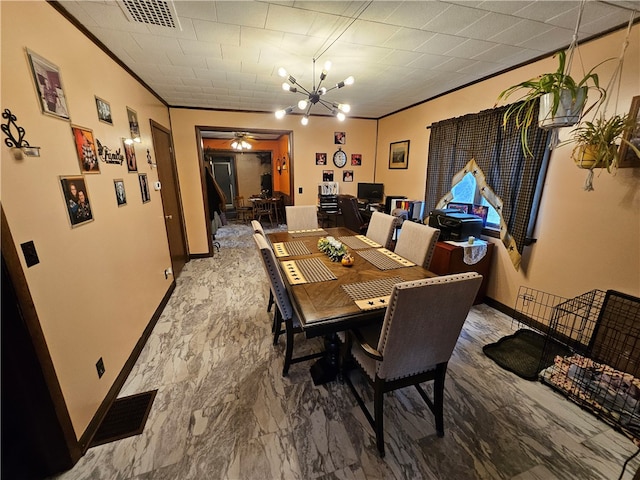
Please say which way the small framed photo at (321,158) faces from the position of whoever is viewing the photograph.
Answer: facing the viewer

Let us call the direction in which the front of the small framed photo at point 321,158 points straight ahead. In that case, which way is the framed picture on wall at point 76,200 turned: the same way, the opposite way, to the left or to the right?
to the left

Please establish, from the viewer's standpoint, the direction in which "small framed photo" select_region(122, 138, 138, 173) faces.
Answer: facing the viewer and to the right of the viewer

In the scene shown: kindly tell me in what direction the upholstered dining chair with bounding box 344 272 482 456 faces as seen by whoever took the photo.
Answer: facing away from the viewer and to the left of the viewer

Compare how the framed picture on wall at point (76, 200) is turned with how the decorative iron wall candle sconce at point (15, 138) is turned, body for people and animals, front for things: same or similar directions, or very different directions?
same or similar directions

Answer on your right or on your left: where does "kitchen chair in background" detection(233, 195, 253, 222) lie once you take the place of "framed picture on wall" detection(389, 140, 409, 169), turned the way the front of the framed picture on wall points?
on your right

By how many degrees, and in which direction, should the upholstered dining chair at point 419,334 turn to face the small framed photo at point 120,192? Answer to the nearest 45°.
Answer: approximately 45° to its left

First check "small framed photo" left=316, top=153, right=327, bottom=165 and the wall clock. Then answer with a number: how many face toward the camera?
2

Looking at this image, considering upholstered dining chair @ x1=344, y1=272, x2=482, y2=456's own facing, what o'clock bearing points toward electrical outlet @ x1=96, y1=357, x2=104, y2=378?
The electrical outlet is roughly at 10 o'clock from the upholstered dining chair.

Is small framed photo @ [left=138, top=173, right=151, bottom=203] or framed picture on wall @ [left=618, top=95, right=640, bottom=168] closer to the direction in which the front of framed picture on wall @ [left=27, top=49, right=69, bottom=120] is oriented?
the framed picture on wall

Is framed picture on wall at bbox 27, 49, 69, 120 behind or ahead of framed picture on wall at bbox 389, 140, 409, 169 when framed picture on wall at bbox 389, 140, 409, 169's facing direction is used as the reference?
ahead

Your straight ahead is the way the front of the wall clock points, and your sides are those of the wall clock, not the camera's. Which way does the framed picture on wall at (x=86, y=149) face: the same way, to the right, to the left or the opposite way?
to the left

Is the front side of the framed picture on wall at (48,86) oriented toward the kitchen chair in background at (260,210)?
no

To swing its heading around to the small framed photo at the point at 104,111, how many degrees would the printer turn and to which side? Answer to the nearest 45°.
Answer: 0° — it already faces it

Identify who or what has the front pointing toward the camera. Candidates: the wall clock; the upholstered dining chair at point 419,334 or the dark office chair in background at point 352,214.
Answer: the wall clock

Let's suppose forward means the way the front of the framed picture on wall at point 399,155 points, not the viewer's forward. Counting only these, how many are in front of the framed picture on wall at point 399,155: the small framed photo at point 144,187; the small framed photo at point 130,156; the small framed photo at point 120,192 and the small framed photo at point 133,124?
4

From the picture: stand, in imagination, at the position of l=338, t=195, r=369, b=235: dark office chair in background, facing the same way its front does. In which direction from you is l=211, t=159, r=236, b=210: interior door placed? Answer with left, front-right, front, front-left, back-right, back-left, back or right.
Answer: left

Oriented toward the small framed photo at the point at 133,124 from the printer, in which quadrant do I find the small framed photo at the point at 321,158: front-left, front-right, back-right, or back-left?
front-right

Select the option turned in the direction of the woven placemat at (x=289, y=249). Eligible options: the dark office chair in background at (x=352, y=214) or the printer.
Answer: the printer

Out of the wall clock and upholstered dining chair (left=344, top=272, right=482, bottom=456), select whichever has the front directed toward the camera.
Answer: the wall clock

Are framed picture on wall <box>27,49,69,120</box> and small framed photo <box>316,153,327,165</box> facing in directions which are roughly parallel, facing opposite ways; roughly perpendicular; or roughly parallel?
roughly perpendicular

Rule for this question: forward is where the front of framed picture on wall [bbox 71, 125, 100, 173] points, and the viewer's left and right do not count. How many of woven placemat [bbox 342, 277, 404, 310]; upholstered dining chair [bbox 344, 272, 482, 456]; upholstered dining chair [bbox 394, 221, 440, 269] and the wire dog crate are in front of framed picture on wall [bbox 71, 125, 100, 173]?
4

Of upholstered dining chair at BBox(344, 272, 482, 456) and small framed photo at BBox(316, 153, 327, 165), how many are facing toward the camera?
1

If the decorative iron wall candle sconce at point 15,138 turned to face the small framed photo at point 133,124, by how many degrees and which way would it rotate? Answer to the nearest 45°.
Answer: approximately 90° to its left

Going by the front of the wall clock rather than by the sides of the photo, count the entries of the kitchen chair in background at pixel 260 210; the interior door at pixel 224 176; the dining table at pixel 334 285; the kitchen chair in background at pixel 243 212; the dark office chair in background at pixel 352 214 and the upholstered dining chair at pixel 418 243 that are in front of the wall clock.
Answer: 3
